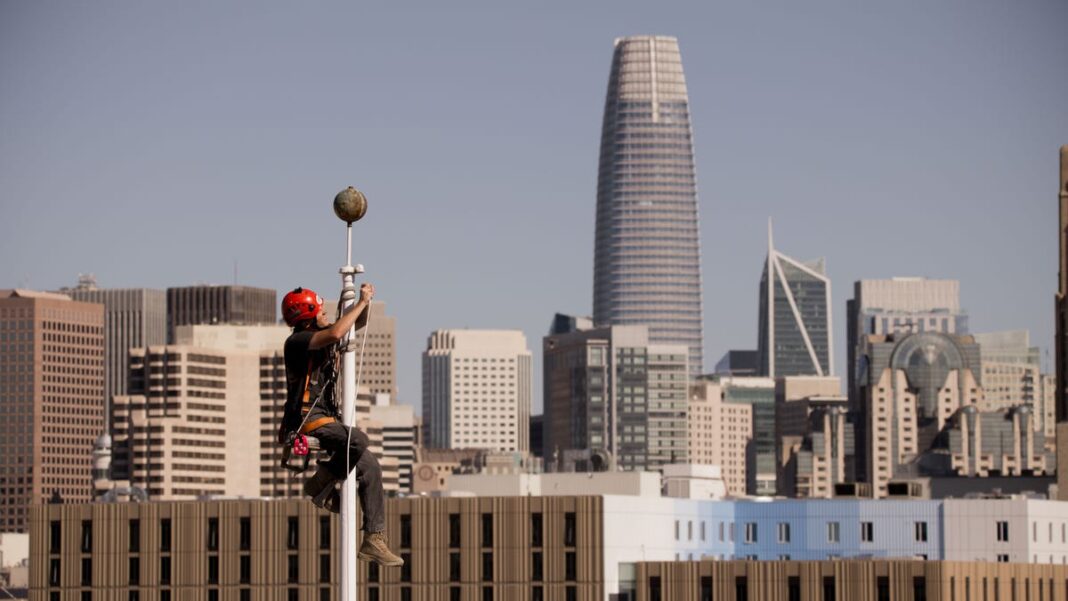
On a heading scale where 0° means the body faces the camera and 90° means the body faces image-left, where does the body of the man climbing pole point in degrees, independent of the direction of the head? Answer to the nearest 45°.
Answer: approximately 270°
